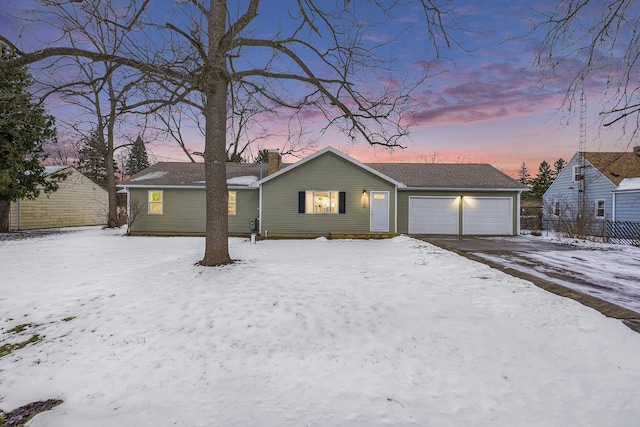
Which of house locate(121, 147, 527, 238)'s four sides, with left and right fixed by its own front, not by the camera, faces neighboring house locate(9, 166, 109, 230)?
right

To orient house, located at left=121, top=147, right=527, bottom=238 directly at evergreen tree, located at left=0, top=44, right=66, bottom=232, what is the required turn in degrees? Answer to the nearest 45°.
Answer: approximately 90° to its right

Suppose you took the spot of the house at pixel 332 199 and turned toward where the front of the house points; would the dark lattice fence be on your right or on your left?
on your left

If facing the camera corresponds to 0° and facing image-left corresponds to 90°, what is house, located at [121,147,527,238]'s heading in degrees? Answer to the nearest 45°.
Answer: approximately 0°

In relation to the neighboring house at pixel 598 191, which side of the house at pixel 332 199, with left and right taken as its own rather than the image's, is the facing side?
left

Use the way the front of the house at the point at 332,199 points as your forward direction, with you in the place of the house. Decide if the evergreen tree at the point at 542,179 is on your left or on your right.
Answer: on your left

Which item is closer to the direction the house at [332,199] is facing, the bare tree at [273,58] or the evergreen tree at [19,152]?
the bare tree
